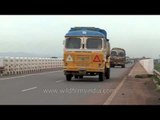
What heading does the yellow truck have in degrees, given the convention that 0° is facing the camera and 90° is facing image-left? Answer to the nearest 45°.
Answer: approximately 0°
